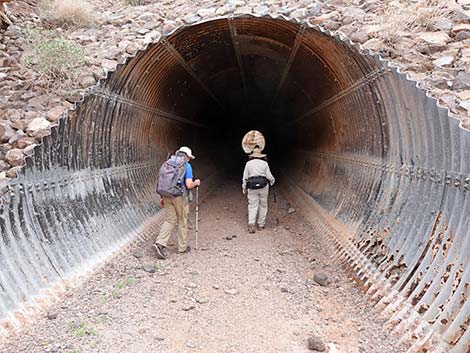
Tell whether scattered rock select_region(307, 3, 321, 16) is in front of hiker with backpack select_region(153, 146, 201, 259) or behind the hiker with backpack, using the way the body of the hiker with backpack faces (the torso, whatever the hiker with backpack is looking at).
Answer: in front

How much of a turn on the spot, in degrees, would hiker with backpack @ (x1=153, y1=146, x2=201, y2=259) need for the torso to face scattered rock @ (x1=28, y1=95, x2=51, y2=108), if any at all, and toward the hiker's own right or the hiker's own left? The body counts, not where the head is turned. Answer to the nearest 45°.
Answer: approximately 90° to the hiker's own left

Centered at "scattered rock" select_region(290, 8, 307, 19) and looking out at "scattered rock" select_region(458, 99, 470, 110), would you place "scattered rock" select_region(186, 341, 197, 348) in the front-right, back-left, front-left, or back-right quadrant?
front-right

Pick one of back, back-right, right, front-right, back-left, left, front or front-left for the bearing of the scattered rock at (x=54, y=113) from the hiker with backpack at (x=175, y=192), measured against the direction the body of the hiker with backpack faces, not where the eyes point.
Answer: left

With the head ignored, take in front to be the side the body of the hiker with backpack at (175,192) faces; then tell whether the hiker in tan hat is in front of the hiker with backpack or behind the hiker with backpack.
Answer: in front

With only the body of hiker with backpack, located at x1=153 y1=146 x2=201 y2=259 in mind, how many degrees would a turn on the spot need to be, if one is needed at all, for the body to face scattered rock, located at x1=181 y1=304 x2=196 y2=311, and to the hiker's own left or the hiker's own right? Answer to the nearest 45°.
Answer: approximately 135° to the hiker's own right

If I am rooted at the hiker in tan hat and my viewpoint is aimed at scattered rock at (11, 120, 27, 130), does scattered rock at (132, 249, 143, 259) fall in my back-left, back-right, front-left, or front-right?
front-left

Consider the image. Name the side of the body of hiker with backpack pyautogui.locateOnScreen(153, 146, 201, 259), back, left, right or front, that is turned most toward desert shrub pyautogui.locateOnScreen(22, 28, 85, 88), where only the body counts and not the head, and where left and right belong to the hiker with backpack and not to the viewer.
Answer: left

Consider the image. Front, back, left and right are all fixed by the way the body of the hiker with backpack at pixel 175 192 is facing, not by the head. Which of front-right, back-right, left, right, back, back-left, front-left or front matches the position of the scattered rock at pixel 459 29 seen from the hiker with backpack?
front-right
